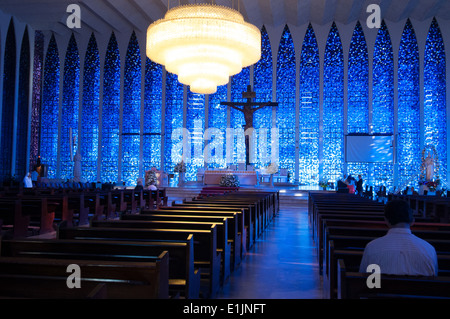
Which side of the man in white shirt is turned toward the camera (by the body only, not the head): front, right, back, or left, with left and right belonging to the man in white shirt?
back

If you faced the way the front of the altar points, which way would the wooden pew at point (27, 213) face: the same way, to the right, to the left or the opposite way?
the opposite way

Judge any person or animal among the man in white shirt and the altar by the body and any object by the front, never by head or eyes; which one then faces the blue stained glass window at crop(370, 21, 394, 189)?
the man in white shirt

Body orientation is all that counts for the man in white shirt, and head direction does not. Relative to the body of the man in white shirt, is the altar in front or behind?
in front

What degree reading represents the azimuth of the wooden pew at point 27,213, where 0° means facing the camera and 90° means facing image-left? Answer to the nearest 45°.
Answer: approximately 225°

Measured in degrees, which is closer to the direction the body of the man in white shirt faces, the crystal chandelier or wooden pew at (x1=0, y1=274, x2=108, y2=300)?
the crystal chandelier

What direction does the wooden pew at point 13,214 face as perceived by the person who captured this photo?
facing away from the viewer and to the right of the viewer

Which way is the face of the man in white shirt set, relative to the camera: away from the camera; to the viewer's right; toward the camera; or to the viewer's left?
away from the camera

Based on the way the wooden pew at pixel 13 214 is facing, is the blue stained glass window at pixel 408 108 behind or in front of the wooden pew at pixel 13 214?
in front

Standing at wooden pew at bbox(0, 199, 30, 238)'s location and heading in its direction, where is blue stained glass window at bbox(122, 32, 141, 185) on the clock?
The blue stained glass window is roughly at 11 o'clock from the wooden pew.
